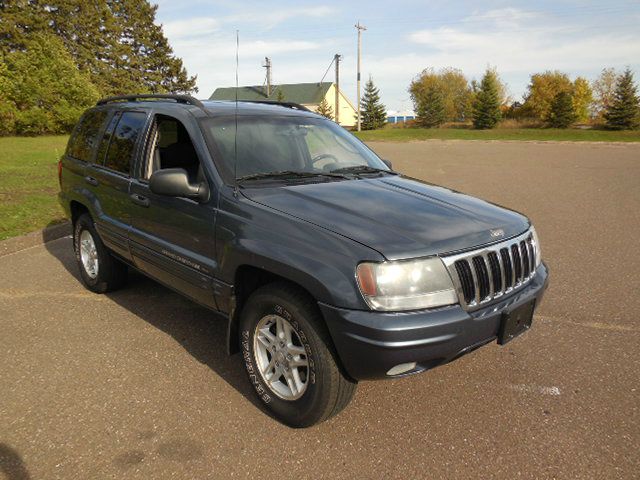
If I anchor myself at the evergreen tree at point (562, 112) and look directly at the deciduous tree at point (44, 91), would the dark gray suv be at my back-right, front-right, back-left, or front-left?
front-left

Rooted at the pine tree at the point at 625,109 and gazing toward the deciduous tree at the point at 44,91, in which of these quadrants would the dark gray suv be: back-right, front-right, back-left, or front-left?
front-left

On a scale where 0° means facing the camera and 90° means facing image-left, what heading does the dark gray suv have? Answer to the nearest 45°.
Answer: approximately 315°

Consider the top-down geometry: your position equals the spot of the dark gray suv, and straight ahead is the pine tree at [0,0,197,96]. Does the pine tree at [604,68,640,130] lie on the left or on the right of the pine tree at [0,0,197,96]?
right

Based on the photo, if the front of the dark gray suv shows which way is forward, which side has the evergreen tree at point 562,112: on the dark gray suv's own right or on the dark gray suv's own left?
on the dark gray suv's own left

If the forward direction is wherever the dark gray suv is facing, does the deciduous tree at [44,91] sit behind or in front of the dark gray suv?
behind

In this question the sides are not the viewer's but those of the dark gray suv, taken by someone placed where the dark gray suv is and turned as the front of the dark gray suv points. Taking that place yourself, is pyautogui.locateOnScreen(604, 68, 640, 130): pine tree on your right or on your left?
on your left
